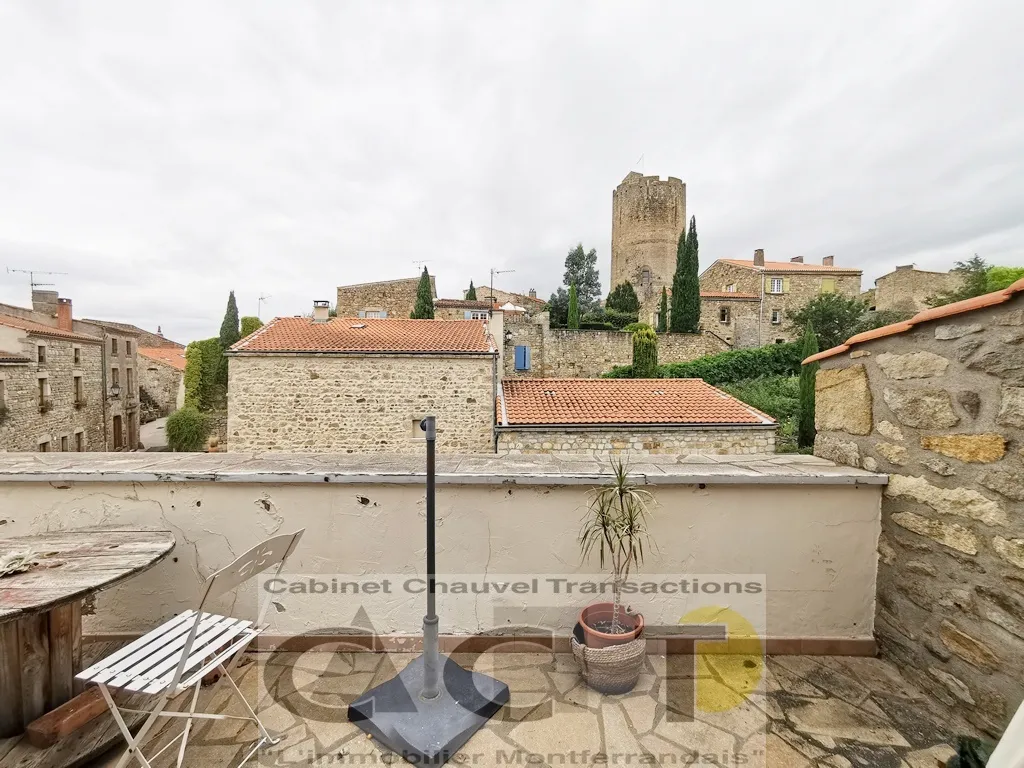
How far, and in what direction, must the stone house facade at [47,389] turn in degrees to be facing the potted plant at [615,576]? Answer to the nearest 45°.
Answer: approximately 45° to its right

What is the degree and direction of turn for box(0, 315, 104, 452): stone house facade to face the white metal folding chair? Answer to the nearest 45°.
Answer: approximately 45° to its right

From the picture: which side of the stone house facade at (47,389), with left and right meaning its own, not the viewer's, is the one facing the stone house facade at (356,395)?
front

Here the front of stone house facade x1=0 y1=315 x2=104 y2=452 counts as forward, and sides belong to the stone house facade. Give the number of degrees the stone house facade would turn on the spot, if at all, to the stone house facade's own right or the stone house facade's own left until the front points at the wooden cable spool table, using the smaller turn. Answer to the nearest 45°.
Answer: approximately 45° to the stone house facade's own right

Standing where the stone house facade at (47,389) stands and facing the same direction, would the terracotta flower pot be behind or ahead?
ahead

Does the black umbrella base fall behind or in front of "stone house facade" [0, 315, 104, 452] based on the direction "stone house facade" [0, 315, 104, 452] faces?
in front

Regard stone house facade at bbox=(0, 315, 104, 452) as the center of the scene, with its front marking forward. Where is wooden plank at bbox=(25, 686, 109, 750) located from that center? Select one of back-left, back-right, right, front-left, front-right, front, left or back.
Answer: front-right

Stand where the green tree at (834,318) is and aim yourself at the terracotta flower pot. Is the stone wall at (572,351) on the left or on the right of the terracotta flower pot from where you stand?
right

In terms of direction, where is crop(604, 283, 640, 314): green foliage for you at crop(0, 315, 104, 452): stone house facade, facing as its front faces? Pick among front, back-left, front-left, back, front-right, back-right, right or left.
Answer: front-left

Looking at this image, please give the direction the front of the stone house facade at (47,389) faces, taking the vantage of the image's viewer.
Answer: facing the viewer and to the right of the viewer

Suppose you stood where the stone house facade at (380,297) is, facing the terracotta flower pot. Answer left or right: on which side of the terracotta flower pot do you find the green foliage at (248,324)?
right

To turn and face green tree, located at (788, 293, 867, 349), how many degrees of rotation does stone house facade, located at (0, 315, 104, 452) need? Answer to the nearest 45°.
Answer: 0° — it already faces it
